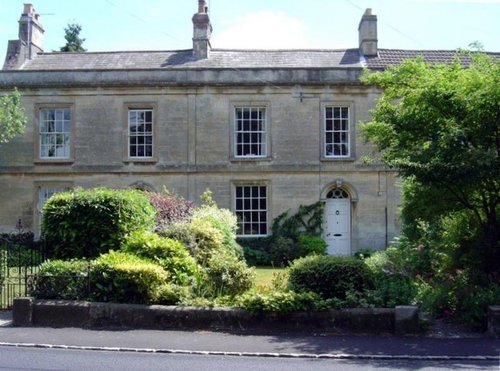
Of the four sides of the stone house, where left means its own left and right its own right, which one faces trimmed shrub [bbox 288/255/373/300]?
front

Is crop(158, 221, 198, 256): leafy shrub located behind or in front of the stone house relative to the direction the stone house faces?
in front

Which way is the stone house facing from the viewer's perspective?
toward the camera

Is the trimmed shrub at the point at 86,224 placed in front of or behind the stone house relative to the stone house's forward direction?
in front

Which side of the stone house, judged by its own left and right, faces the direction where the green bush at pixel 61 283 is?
front

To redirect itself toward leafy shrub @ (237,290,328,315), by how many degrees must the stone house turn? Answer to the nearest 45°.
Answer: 0° — it already faces it

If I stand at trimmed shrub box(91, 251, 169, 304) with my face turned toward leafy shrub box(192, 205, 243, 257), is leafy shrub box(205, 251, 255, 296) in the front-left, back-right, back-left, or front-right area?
front-right

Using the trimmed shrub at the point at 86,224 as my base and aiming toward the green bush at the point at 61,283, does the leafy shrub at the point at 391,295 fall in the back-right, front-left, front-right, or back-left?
front-left

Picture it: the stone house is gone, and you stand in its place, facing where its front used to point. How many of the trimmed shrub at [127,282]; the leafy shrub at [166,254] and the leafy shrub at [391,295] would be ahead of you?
3

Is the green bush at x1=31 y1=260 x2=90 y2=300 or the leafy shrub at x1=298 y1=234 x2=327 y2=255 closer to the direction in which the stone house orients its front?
the green bush

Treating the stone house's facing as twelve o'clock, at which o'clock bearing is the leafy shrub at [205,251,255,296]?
The leafy shrub is roughly at 12 o'clock from the stone house.

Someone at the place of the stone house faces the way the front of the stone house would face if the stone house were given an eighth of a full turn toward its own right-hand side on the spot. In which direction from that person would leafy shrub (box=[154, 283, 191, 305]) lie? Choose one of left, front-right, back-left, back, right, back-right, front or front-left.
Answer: front-left
